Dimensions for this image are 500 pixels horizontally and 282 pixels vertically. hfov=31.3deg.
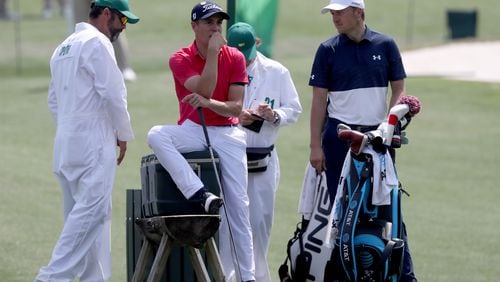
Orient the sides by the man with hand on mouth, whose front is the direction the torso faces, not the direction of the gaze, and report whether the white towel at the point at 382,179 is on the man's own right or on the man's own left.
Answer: on the man's own left

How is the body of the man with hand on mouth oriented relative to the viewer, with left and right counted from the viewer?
facing the viewer

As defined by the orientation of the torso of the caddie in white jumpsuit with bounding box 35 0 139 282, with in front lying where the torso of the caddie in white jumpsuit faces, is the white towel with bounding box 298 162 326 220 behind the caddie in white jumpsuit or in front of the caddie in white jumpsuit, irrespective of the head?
in front

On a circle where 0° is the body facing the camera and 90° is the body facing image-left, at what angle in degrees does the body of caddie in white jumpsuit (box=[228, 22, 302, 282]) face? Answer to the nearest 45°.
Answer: approximately 45°

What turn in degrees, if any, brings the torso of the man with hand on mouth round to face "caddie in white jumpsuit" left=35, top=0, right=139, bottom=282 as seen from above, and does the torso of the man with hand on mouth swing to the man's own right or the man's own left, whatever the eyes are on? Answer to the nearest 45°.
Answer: approximately 90° to the man's own right

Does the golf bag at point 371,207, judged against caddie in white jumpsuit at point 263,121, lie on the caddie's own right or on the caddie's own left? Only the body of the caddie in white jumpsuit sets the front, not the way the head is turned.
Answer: on the caddie's own left

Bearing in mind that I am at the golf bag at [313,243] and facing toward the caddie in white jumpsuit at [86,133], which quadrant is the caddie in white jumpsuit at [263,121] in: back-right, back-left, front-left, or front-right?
front-right

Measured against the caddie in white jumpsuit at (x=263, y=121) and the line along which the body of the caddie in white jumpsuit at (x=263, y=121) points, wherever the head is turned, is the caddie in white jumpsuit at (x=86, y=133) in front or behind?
in front

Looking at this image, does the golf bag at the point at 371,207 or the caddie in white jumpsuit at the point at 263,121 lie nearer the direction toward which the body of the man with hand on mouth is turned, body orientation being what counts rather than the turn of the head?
the golf bag

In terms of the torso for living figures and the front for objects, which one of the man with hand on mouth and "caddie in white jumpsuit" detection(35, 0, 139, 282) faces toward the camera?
the man with hand on mouth

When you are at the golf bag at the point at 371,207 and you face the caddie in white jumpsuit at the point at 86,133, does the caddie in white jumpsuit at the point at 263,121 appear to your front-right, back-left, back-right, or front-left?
front-right

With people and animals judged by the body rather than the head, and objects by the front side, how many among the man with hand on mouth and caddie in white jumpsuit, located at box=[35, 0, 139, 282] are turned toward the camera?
1

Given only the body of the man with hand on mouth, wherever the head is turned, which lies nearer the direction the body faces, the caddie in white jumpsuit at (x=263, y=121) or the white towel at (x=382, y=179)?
the white towel

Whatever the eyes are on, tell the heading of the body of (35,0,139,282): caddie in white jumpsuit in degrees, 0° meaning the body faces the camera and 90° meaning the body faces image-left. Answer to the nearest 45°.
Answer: approximately 225°
